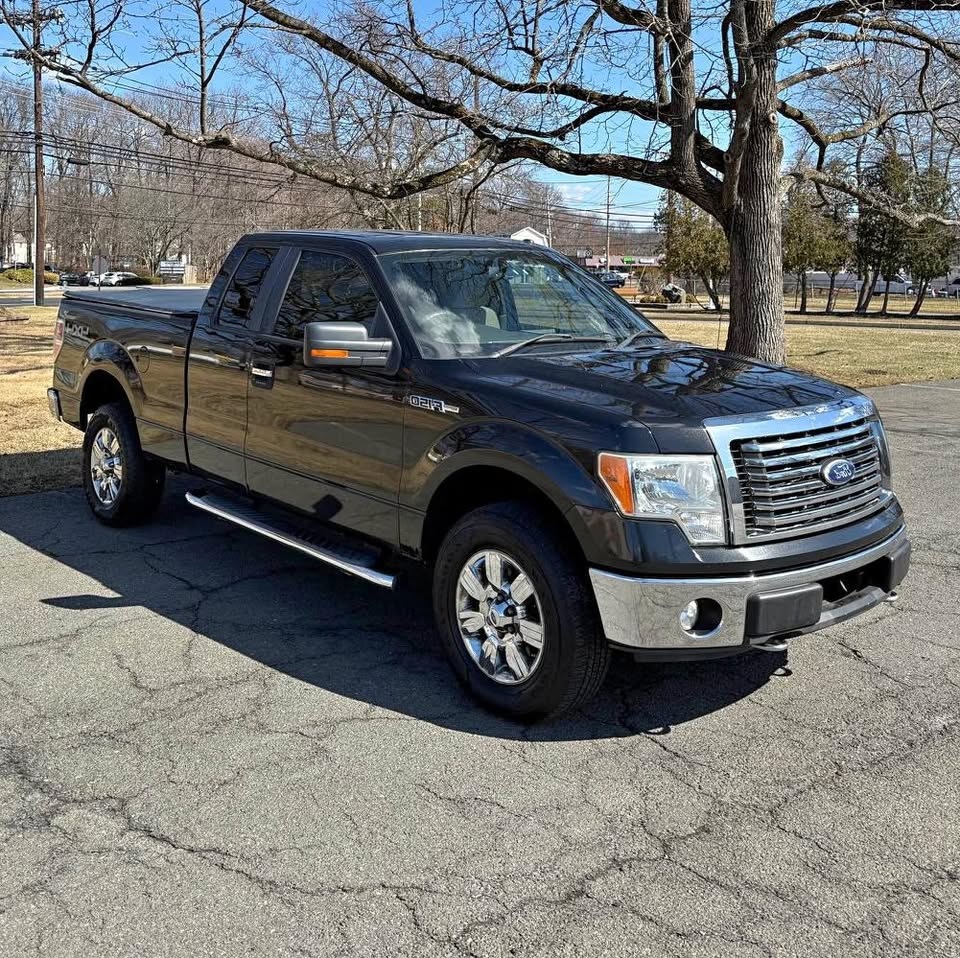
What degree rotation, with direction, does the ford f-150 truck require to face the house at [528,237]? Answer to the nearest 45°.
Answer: approximately 135° to its left

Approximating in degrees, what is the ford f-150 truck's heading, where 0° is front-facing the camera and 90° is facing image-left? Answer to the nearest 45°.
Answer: approximately 315°

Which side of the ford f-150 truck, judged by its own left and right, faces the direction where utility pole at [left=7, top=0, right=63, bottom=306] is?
back

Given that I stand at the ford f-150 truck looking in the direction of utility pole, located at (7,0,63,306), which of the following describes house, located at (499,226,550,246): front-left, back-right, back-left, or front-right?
front-right
